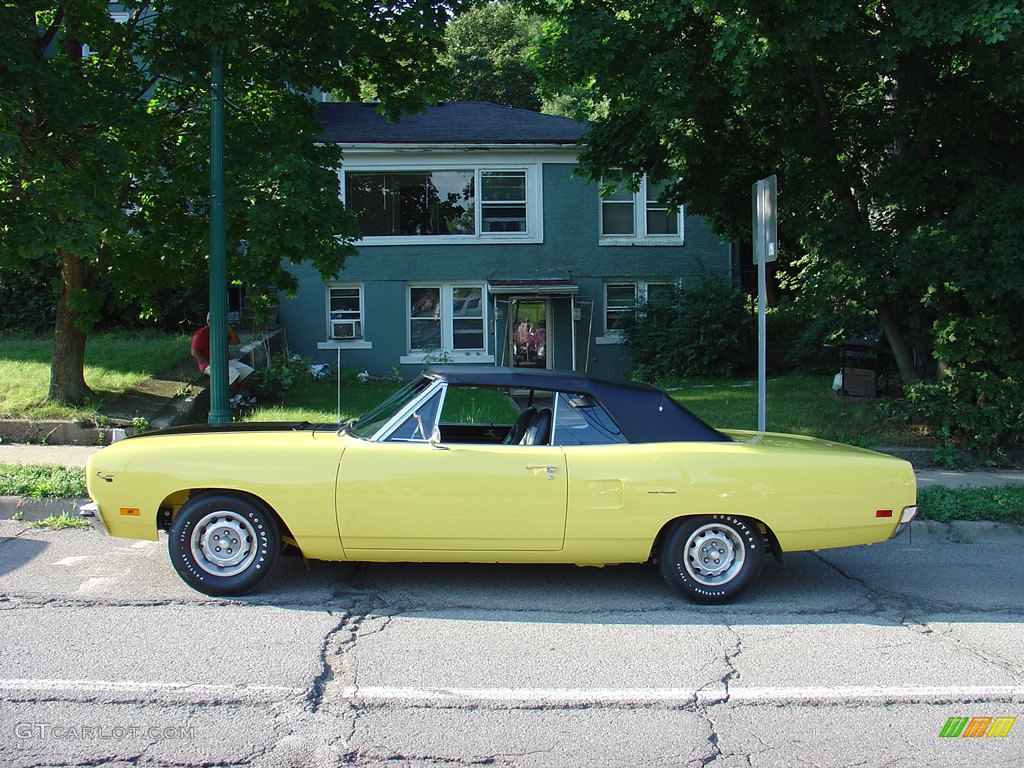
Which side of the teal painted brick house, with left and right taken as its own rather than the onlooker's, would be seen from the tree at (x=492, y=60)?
back

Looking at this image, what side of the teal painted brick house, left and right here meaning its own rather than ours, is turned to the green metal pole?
front

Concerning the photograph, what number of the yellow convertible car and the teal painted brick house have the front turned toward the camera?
1

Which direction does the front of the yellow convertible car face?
to the viewer's left

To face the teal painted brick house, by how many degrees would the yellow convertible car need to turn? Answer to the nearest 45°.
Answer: approximately 90° to its right

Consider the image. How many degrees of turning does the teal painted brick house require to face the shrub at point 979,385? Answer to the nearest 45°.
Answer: approximately 45° to its left

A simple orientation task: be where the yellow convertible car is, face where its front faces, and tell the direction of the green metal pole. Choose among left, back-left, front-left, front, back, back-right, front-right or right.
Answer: front-right

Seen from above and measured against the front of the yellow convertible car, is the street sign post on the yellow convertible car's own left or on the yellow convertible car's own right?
on the yellow convertible car's own right

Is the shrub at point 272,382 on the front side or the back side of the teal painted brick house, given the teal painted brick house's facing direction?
on the front side

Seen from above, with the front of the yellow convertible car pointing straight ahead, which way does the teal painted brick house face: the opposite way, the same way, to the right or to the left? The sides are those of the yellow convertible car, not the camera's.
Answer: to the left

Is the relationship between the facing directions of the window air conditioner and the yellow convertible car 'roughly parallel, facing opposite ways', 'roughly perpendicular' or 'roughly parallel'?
roughly perpendicular
